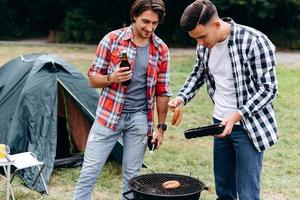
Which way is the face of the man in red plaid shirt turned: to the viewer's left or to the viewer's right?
to the viewer's right

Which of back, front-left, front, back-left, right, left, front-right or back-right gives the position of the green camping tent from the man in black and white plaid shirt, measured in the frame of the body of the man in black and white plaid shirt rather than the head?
right

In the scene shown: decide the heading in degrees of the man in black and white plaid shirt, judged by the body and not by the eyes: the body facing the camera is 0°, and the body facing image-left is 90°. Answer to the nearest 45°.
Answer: approximately 45°

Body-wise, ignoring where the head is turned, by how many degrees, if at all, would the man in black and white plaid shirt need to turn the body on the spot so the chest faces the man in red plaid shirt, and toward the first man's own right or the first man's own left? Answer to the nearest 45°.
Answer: approximately 45° to the first man's own right

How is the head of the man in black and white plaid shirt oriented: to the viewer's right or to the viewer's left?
to the viewer's left
